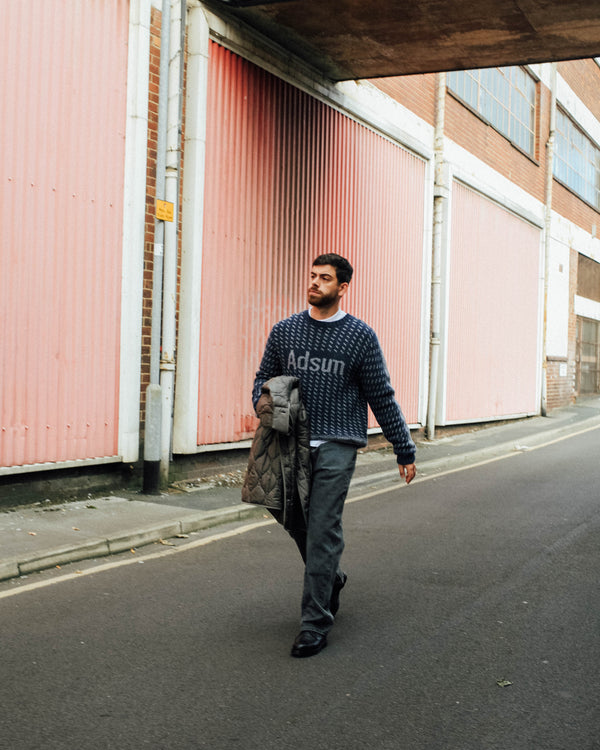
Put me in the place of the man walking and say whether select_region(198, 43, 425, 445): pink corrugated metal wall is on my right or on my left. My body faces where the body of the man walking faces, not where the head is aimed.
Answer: on my right

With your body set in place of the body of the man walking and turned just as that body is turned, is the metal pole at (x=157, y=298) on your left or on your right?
on your right

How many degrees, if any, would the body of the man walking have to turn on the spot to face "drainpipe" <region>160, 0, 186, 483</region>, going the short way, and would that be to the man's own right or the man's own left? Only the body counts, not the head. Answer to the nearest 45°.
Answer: approximately 135° to the man's own right

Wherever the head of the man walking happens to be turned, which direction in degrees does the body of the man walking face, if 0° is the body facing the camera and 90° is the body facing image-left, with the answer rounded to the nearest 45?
approximately 45°

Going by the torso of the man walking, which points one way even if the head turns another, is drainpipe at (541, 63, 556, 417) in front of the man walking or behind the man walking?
behind

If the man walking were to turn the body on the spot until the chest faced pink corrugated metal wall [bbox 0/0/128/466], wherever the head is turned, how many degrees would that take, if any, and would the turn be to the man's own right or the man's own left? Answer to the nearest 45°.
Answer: approximately 90° to the man's own right

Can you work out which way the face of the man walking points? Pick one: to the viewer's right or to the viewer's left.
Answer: to the viewer's left
